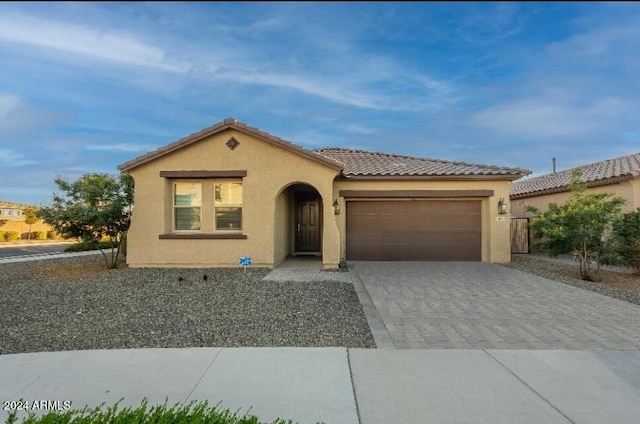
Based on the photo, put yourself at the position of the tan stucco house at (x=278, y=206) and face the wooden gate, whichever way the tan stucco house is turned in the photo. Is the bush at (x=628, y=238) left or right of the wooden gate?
right

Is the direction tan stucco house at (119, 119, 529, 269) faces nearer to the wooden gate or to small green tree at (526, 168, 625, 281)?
the small green tree

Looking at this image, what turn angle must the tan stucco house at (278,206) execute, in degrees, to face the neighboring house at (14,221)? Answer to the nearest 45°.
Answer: approximately 135° to its right

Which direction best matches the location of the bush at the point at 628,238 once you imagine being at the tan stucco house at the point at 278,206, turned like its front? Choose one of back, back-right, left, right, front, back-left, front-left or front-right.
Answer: left

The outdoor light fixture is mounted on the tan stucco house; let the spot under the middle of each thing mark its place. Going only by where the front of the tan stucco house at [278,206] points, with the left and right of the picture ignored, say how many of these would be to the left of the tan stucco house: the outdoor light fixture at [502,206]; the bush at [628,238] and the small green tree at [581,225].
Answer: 3

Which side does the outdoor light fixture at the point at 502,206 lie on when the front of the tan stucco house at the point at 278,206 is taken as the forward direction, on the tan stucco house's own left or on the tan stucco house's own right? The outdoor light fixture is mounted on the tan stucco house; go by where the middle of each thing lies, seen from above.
on the tan stucco house's own left

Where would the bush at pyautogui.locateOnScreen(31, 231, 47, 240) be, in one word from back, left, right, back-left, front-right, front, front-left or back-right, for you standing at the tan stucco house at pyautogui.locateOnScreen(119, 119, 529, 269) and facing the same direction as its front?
back-right

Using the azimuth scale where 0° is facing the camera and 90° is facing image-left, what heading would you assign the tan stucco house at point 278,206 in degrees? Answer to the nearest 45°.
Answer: approximately 0°

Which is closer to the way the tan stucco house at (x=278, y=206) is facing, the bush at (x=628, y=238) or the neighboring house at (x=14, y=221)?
the bush

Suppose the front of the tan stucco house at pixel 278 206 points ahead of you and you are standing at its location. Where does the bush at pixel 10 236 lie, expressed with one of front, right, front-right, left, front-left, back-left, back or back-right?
back-right

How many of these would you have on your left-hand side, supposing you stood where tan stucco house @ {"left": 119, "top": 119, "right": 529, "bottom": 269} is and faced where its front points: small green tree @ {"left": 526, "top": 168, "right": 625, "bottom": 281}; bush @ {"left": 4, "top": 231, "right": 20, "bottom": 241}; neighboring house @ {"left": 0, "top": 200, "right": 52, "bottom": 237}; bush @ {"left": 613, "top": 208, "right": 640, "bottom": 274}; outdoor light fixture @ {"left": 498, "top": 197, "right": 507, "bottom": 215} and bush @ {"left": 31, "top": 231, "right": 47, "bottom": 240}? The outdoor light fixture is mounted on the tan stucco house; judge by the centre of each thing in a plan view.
3

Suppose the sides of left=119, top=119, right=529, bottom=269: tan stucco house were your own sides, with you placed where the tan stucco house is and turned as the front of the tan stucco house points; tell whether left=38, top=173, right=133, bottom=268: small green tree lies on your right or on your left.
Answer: on your right

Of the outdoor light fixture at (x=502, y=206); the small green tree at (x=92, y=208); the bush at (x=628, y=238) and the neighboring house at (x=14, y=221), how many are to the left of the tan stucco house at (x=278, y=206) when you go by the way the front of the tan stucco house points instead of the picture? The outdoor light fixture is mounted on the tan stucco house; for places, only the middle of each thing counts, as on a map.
2
